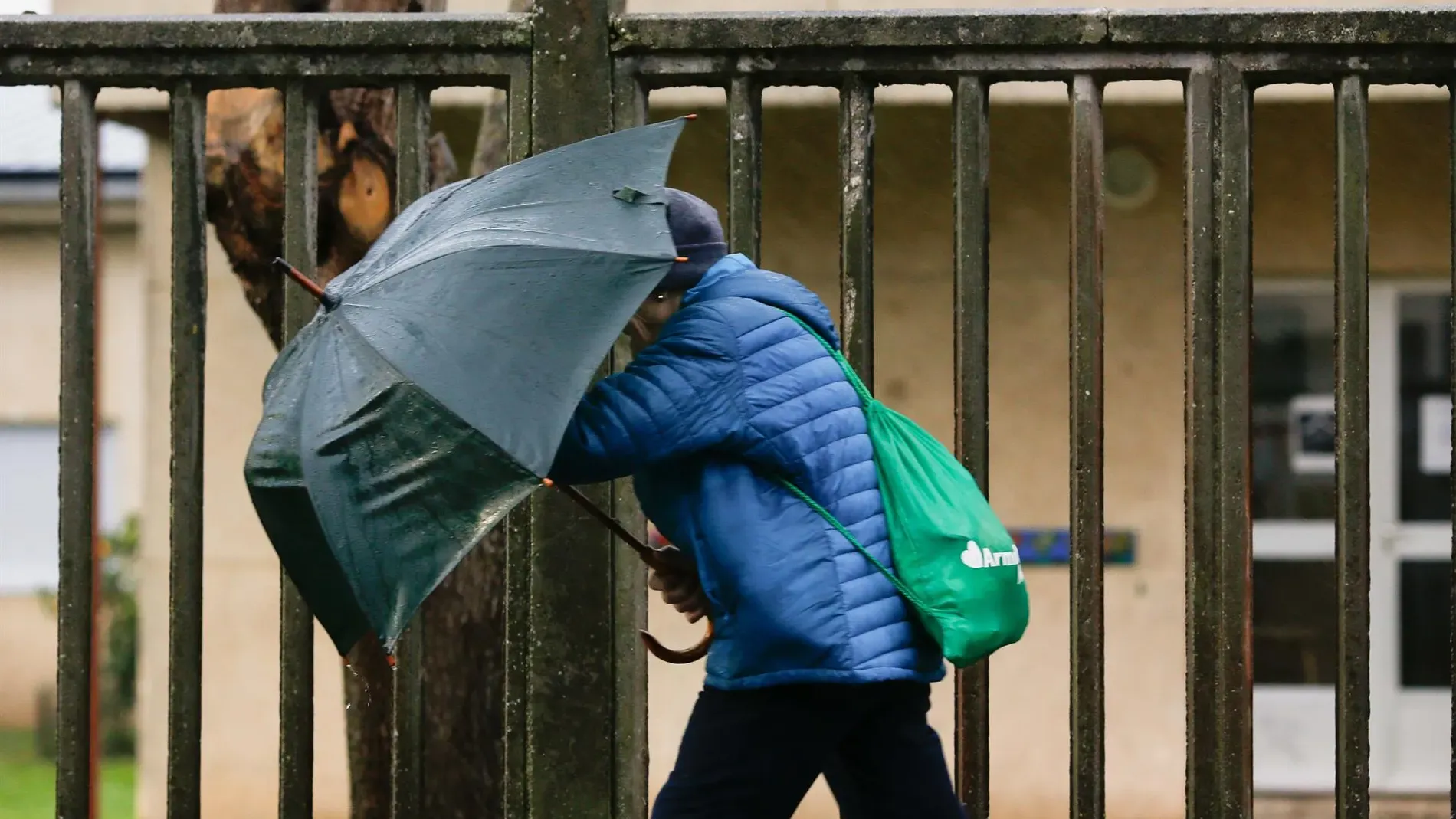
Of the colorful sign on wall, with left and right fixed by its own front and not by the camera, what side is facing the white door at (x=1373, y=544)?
left

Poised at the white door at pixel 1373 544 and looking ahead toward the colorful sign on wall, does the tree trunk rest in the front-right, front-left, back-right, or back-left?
front-left

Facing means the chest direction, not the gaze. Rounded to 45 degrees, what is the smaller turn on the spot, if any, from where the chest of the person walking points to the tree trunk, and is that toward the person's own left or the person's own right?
approximately 45° to the person's own right

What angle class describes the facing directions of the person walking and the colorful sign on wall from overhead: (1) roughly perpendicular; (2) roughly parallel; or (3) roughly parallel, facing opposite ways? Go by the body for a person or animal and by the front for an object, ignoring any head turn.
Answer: roughly perpendicular

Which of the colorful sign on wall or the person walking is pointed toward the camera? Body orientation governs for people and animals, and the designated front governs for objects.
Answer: the colorful sign on wall

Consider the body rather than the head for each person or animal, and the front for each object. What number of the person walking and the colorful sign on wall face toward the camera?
1

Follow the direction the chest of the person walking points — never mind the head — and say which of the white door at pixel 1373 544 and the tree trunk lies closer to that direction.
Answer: the tree trunk

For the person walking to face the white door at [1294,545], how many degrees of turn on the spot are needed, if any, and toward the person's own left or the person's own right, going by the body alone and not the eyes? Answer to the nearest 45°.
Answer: approximately 135° to the person's own right

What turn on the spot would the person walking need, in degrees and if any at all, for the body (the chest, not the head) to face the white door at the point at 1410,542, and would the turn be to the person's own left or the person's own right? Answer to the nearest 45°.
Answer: approximately 135° to the person's own right

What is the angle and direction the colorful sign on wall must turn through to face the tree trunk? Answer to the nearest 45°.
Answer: approximately 45° to its right

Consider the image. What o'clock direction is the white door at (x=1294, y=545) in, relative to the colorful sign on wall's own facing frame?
The white door is roughly at 8 o'clock from the colorful sign on wall.

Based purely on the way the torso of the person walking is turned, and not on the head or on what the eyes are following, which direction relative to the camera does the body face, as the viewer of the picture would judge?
to the viewer's left

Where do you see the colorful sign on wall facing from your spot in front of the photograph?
facing the viewer

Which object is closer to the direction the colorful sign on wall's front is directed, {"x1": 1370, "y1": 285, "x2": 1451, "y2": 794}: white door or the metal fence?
the metal fence

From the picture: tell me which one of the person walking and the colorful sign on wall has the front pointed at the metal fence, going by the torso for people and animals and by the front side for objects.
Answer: the colorful sign on wall

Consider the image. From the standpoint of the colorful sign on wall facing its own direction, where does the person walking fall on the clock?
The person walking is roughly at 12 o'clock from the colorful sign on wall.

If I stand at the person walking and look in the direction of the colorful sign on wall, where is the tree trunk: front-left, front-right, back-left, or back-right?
front-left
